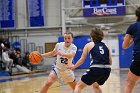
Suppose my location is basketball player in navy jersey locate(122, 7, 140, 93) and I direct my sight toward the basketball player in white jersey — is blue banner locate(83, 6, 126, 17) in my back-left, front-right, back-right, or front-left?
front-right

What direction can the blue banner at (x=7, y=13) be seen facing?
toward the camera

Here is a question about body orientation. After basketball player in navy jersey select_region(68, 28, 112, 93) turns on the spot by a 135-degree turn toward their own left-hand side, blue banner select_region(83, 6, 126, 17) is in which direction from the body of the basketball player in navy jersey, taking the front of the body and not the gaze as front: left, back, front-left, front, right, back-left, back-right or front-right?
back

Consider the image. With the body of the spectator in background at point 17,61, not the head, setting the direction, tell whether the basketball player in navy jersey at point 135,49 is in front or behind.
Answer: in front

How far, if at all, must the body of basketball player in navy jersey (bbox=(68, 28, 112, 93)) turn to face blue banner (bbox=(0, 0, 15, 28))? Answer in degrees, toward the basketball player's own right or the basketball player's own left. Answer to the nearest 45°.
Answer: approximately 45° to the basketball player's own right

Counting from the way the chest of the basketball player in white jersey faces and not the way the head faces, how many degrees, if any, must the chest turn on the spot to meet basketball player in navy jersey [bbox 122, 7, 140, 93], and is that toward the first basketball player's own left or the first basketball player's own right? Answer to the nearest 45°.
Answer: approximately 45° to the first basketball player's own left

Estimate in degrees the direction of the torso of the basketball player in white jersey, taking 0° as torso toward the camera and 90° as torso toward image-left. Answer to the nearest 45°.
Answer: approximately 0°

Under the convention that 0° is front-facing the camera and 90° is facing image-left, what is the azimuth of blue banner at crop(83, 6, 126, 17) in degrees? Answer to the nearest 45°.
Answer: approximately 0°

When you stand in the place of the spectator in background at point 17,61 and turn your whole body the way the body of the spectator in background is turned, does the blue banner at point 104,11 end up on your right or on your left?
on your left

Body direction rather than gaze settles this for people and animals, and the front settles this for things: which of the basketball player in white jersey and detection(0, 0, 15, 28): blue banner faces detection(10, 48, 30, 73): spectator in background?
the blue banner

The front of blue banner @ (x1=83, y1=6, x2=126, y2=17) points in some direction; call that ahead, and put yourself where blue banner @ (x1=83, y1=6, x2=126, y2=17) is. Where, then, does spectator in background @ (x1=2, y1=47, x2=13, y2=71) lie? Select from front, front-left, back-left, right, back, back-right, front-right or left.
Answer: front-right

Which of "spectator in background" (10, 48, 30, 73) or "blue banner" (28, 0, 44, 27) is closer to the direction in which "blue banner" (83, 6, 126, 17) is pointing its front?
the spectator in background

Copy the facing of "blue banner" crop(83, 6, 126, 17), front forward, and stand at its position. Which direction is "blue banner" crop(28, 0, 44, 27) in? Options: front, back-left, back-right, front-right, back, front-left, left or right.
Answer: right

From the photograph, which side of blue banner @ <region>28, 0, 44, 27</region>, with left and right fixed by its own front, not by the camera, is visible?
front

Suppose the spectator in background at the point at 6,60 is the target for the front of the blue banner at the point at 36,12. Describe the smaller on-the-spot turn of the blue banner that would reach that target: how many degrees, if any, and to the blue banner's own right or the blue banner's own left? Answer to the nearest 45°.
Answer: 0° — it already faces them

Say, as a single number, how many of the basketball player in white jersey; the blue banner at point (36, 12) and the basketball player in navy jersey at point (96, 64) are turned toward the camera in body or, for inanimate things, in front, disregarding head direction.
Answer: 2
